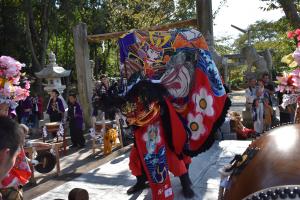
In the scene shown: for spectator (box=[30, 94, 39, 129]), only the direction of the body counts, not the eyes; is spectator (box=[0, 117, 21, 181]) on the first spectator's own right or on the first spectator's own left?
on the first spectator's own right

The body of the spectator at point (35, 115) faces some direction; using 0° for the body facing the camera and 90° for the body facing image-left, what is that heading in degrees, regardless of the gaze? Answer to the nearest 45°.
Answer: approximately 315°

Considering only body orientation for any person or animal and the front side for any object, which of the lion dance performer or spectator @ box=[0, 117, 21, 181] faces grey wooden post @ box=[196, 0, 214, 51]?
the spectator

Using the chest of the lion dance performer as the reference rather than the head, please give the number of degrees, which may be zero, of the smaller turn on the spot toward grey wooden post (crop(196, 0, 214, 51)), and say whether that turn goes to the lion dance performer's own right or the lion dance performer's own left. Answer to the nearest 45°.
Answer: approximately 135° to the lion dance performer's own right

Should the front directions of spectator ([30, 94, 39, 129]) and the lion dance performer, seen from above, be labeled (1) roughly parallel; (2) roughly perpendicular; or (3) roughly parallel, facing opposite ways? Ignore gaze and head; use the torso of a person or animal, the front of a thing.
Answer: roughly perpendicular

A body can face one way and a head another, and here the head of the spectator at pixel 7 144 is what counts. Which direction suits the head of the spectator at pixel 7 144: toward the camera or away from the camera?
away from the camera

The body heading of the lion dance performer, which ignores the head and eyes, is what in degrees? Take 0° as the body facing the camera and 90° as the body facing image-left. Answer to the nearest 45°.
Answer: approximately 45°
